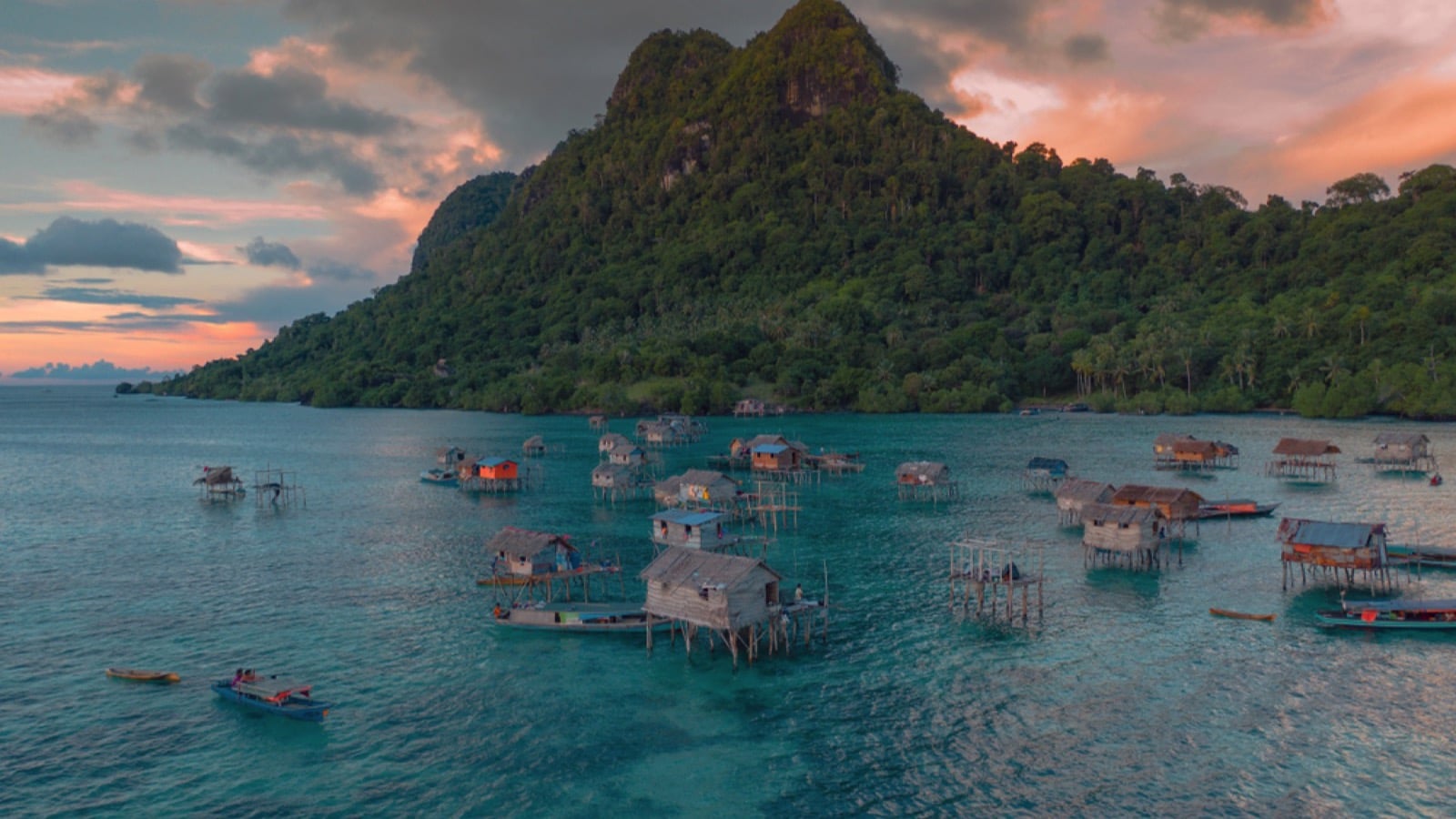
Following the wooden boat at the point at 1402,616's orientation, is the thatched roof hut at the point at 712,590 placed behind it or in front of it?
in front

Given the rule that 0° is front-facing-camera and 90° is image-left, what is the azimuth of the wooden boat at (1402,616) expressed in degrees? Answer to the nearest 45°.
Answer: approximately 90°

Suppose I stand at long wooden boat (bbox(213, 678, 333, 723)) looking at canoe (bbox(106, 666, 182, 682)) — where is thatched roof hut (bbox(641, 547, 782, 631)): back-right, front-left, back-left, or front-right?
back-right

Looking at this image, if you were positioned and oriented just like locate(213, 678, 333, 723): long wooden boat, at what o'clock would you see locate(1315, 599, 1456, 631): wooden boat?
The wooden boat is roughly at 11 o'clock from the long wooden boat.

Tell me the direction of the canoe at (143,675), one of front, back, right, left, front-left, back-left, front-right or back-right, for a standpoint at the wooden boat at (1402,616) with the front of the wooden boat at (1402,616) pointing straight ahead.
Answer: front-left

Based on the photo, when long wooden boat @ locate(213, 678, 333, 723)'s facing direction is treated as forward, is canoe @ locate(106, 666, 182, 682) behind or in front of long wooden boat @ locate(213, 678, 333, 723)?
behind

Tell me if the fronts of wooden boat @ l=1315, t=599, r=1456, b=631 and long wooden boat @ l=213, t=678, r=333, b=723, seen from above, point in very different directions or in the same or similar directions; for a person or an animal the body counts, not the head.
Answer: very different directions

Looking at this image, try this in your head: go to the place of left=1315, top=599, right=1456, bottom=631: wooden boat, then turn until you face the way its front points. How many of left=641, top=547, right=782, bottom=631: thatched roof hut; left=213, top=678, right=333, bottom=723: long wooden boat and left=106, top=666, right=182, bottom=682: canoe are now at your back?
0

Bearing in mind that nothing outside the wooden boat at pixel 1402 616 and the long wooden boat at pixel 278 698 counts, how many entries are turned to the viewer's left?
1
